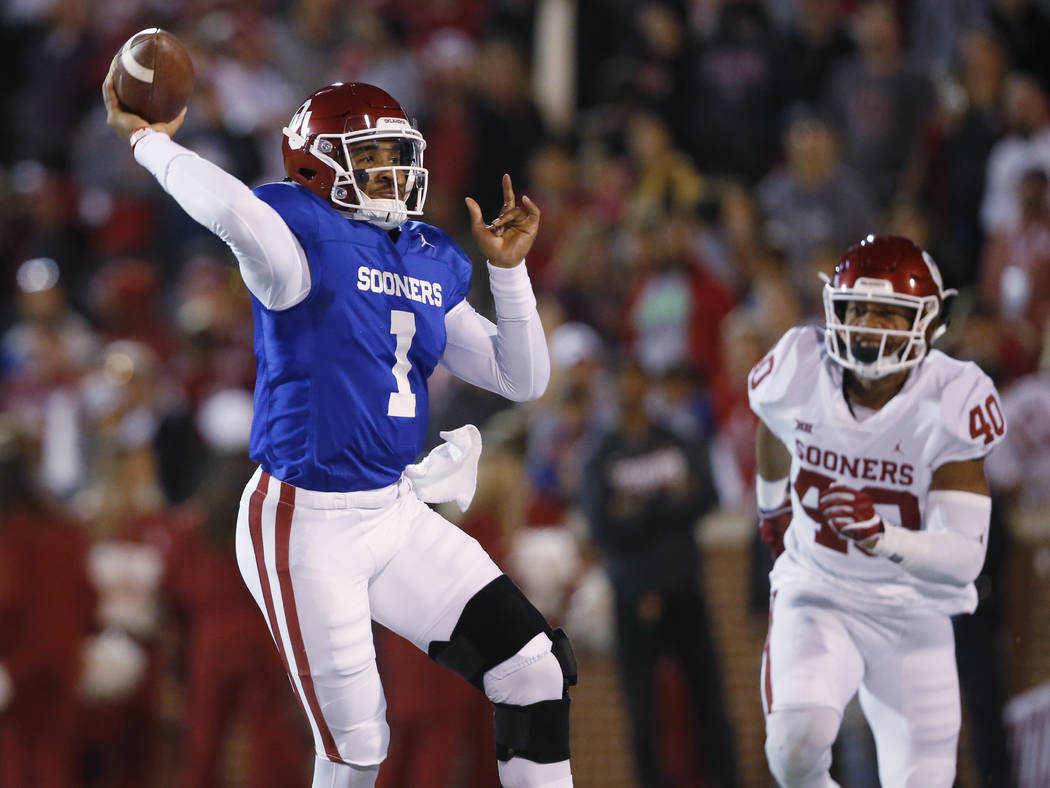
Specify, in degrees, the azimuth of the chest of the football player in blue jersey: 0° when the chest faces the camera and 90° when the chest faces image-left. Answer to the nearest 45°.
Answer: approximately 315°

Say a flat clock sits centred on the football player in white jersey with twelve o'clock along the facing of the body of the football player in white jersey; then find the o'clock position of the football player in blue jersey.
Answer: The football player in blue jersey is roughly at 2 o'clock from the football player in white jersey.

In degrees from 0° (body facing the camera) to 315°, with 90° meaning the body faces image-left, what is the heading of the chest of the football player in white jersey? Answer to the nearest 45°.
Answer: approximately 0°
